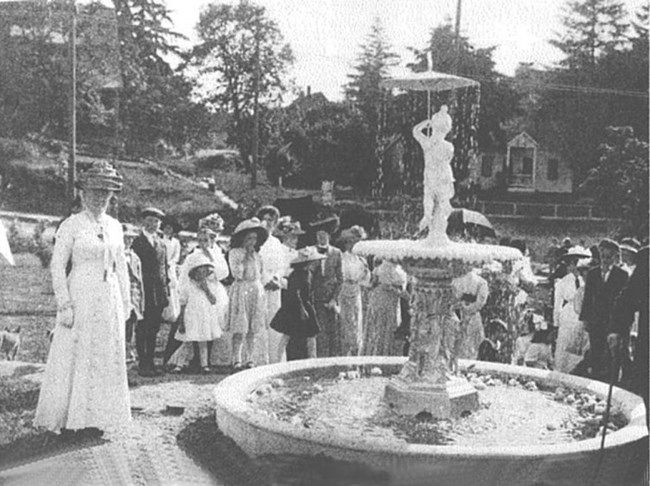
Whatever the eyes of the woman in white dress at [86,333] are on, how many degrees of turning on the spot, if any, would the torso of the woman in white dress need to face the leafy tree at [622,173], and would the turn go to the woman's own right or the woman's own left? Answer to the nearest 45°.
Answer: approximately 90° to the woman's own left

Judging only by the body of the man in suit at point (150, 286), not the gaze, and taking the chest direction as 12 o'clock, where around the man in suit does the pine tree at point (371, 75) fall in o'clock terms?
The pine tree is roughly at 8 o'clock from the man in suit.

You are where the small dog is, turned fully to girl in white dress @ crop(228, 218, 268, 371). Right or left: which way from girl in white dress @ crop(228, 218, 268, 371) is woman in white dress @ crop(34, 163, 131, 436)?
right

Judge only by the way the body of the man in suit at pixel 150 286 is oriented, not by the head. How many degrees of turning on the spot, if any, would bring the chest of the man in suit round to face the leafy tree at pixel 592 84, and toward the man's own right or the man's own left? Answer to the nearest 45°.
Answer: approximately 90° to the man's own left
